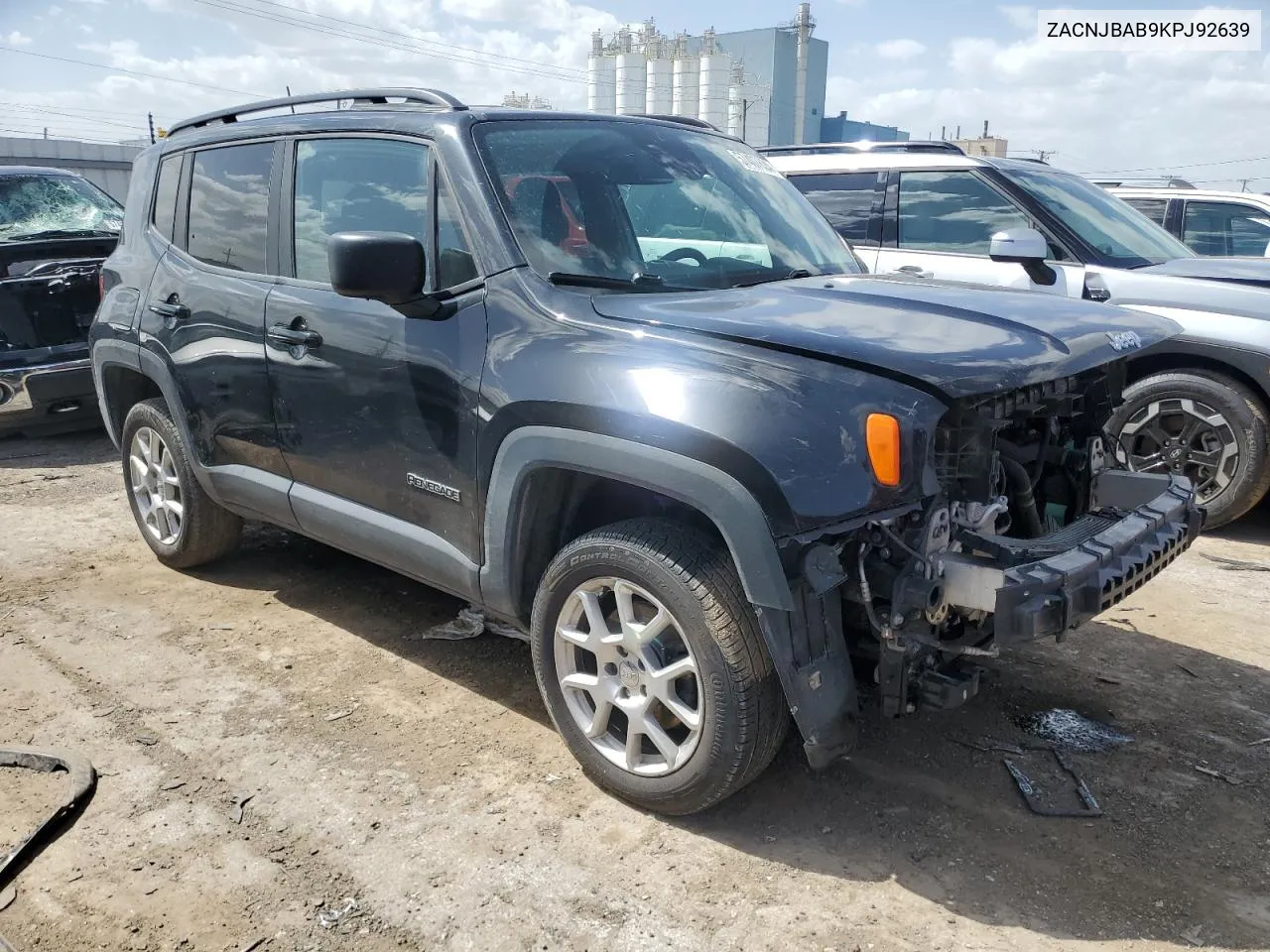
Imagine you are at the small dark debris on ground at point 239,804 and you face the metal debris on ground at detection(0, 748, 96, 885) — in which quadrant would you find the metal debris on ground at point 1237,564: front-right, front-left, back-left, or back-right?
back-right

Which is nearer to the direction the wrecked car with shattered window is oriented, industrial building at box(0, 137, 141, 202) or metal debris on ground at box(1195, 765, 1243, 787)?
the metal debris on ground

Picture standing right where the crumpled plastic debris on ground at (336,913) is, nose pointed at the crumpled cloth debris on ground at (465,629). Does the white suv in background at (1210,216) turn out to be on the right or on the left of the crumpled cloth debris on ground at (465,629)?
right

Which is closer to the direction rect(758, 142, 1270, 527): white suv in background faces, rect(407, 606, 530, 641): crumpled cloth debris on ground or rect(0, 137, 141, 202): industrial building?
the crumpled cloth debris on ground

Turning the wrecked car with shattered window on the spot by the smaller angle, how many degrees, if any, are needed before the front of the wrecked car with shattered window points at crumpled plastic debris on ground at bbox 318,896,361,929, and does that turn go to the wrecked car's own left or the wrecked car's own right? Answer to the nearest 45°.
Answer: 0° — it already faces it

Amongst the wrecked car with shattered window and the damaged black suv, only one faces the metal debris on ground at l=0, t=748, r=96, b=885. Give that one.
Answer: the wrecked car with shattered window

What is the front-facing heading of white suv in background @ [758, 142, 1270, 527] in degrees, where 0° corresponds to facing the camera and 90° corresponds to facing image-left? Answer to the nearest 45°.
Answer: approximately 315°

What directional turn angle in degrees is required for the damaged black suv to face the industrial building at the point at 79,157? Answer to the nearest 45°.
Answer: approximately 180°

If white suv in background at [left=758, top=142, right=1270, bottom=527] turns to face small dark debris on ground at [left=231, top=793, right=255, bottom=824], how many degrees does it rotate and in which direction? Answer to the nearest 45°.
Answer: approximately 90° to its right

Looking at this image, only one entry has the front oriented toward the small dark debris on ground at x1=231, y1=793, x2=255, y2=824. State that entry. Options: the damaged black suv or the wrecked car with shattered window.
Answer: the wrecked car with shattered window
